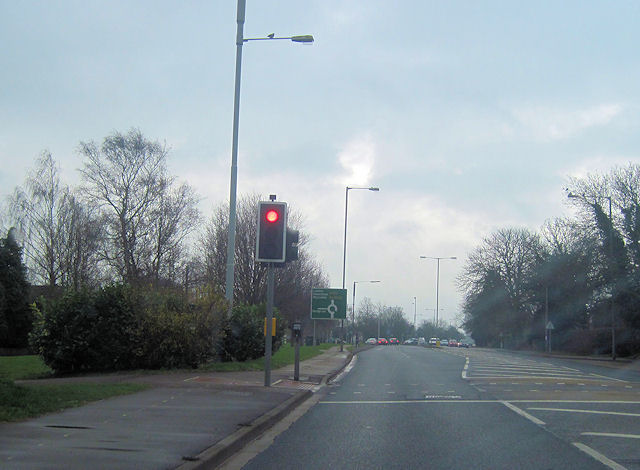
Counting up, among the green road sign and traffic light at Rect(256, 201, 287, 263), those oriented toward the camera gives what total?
2

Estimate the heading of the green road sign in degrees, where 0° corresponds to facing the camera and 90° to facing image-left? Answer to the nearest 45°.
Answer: approximately 0°

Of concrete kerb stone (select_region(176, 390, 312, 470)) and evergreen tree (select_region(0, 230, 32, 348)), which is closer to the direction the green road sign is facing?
the concrete kerb stone

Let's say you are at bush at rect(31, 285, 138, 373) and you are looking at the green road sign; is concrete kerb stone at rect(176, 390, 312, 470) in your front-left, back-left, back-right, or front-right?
back-right

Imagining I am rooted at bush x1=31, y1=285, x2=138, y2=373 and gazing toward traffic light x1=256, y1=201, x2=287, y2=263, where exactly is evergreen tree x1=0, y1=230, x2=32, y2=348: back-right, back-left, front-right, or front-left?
back-left

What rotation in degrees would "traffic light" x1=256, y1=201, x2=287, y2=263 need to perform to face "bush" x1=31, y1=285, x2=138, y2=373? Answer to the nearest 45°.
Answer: approximately 135° to its right

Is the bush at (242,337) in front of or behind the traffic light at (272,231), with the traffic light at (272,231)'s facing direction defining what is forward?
behind

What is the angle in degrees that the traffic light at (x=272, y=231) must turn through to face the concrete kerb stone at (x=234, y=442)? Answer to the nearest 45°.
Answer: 0° — it already faces it

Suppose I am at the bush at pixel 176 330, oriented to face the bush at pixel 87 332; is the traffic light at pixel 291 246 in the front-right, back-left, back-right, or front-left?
back-left

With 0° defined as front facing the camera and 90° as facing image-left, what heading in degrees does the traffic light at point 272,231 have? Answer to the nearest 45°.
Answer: approximately 0°

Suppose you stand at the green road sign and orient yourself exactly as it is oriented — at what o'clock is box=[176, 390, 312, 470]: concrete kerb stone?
The concrete kerb stone is roughly at 12 o'clock from the green road sign.
